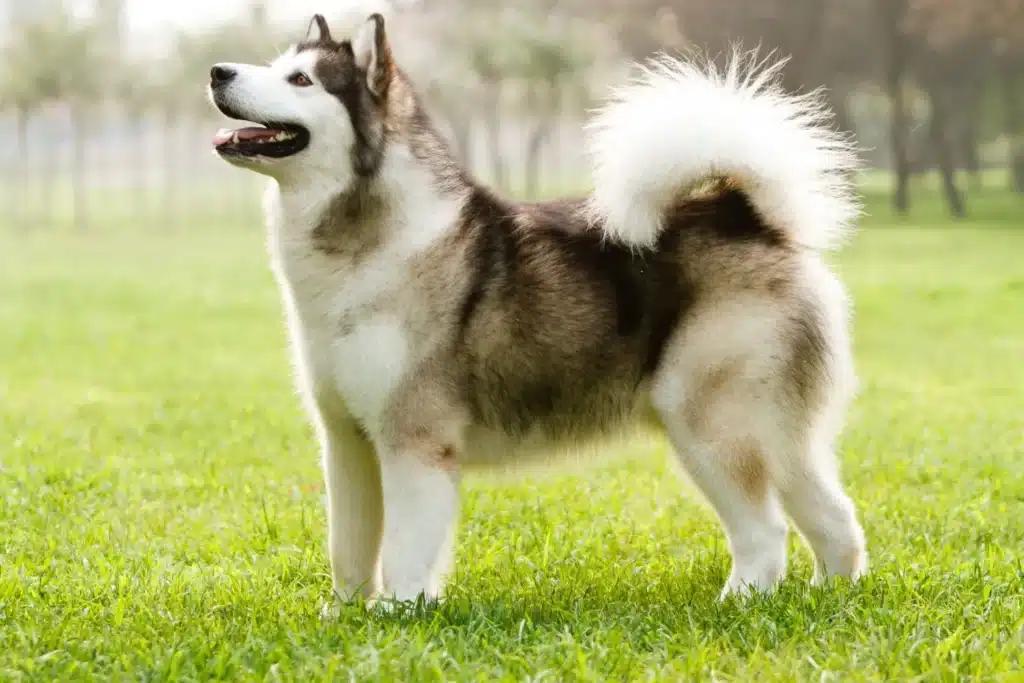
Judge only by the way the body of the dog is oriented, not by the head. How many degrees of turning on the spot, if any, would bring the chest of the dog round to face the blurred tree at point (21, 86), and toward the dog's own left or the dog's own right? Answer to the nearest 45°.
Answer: approximately 45° to the dog's own right

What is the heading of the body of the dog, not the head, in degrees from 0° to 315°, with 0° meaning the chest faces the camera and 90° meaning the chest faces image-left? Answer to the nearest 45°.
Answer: approximately 90°

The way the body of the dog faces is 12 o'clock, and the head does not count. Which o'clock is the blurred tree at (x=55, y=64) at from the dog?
The blurred tree is roughly at 2 o'clock from the dog.
